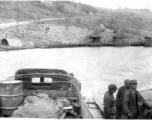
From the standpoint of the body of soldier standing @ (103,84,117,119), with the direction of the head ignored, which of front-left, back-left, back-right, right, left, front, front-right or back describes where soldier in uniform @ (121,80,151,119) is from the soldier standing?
front-right
